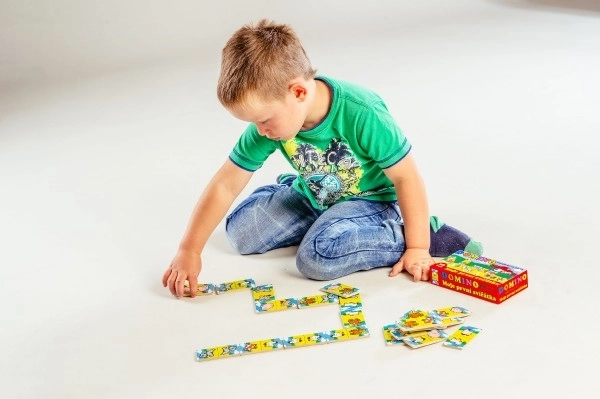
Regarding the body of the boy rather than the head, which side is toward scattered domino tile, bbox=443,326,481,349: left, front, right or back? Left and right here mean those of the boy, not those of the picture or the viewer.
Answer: left

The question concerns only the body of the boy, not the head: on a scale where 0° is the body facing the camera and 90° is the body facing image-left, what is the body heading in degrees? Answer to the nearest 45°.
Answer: approximately 45°

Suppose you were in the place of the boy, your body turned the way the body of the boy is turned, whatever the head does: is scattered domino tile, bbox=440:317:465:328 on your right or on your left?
on your left
